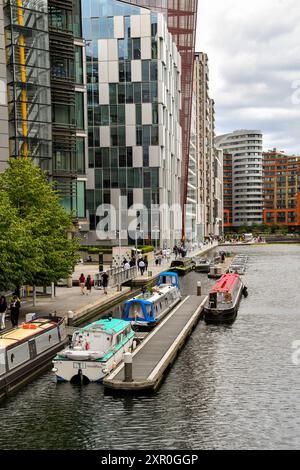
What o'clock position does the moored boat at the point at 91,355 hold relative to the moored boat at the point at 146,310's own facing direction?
the moored boat at the point at 91,355 is roughly at 11 o'clock from the moored boat at the point at 146,310.

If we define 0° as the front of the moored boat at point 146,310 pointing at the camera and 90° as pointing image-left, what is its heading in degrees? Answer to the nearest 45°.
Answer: approximately 45°

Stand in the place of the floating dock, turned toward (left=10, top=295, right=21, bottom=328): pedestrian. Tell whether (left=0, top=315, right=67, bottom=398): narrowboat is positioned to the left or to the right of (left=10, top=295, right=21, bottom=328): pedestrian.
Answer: left

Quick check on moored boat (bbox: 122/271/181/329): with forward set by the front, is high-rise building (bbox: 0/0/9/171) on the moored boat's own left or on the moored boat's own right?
on the moored boat's own right

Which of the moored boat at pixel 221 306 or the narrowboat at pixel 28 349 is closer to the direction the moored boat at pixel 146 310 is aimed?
the narrowboat

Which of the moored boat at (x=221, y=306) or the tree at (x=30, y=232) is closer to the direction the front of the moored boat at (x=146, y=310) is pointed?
the tree
